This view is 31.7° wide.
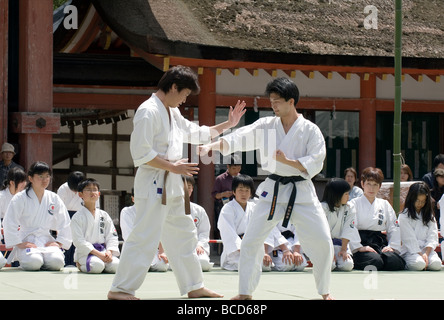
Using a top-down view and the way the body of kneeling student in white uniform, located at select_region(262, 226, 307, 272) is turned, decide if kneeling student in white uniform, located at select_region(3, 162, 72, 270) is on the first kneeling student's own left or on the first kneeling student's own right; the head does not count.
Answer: on the first kneeling student's own right

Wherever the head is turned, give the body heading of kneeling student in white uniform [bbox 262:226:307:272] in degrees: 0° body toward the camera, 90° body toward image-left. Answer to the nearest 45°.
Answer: approximately 0°

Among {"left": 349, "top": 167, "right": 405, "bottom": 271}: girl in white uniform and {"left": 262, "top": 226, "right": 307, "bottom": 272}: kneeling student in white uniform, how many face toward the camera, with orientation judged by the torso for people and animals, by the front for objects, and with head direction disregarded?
2

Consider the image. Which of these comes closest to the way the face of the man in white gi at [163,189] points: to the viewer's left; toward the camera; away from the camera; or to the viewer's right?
to the viewer's right

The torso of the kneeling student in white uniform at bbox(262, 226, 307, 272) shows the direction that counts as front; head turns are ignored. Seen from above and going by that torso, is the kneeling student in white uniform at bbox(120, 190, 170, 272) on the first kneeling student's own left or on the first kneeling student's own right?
on the first kneeling student's own right

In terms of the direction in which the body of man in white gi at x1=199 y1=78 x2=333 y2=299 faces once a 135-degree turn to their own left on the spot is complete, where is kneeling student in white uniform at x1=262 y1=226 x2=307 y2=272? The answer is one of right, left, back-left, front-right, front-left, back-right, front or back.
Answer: left

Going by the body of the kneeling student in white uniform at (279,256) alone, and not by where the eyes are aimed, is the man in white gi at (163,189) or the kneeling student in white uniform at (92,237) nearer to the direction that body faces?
the man in white gi

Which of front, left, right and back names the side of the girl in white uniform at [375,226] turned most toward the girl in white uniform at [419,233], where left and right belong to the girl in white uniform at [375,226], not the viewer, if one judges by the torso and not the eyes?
left

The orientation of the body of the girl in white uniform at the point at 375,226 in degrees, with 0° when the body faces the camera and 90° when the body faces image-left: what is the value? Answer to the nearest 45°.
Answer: approximately 0°
